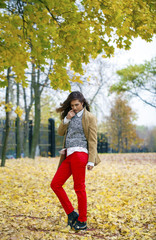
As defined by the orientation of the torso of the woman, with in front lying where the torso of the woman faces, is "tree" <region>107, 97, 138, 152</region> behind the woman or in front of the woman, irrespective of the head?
behind

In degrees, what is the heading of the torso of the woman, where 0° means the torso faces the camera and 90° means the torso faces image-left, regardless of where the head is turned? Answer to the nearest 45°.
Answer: approximately 45°
